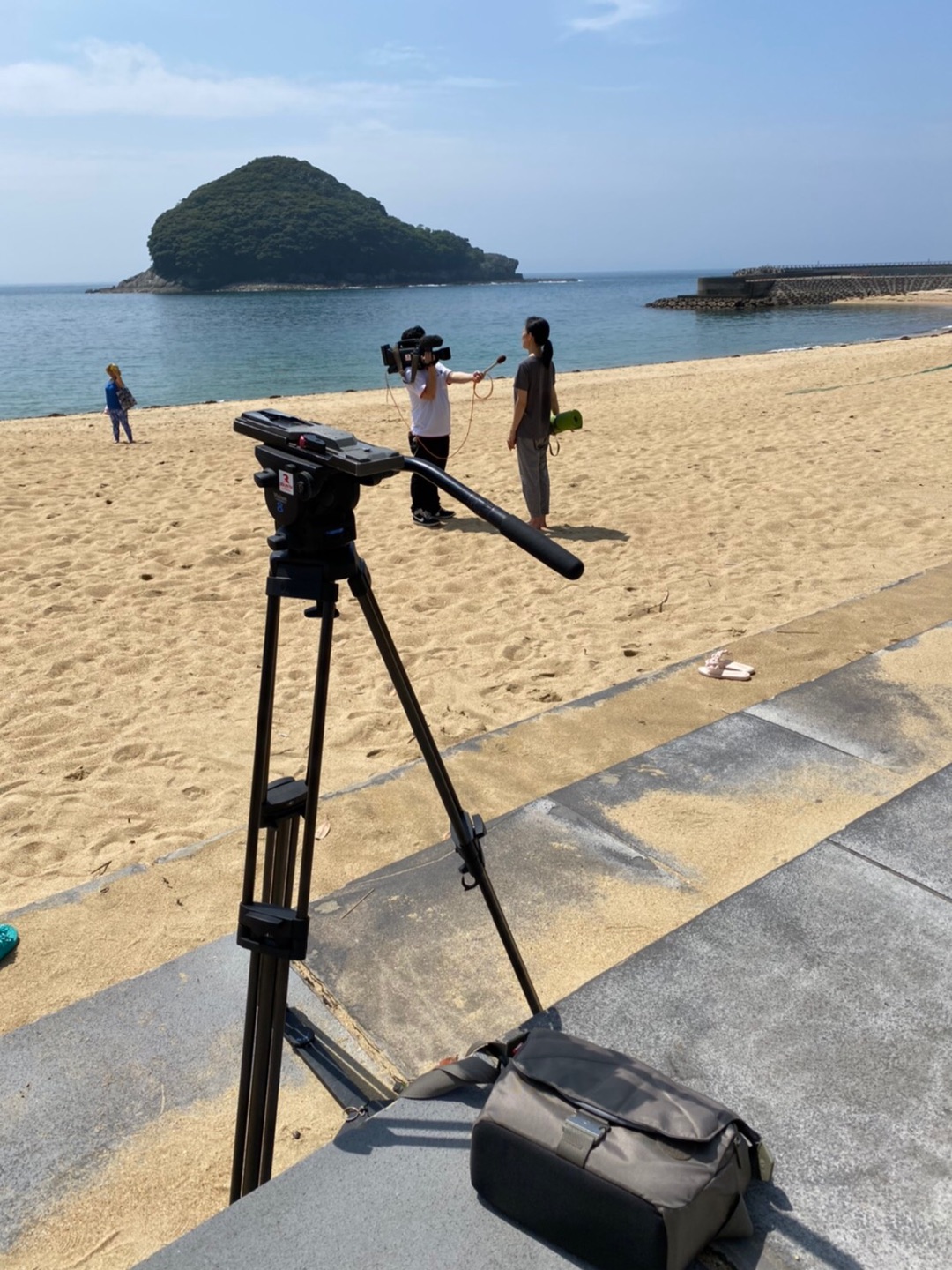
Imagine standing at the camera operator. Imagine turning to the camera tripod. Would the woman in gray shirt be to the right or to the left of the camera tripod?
left

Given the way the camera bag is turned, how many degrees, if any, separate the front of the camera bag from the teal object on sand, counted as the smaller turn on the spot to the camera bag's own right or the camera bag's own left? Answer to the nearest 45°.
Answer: approximately 90° to the camera bag's own right

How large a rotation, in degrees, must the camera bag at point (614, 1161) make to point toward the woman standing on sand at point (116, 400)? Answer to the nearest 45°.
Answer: approximately 90° to its right

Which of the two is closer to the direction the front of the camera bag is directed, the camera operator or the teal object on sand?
the teal object on sand

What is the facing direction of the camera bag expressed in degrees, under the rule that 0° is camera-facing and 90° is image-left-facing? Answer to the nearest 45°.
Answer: approximately 45°

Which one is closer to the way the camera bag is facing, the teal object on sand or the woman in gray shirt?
the teal object on sand

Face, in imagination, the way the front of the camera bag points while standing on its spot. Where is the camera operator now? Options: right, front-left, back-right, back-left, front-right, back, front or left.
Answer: back-right

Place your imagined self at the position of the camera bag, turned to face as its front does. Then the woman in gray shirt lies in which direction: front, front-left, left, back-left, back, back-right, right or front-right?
back-right
